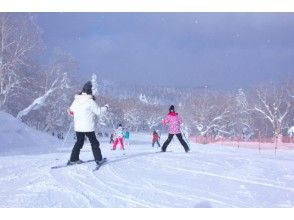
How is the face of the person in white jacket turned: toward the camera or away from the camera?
away from the camera

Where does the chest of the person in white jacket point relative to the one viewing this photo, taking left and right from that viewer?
facing away from the viewer and to the right of the viewer
